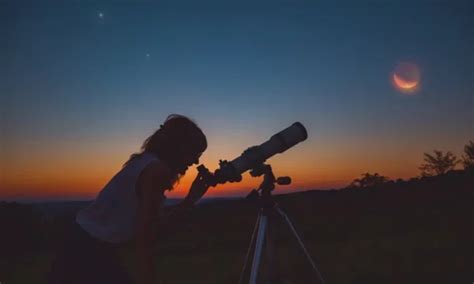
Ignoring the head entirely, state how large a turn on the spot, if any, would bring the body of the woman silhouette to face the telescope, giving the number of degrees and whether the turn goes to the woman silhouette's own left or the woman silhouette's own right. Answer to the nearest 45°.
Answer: approximately 45° to the woman silhouette's own left

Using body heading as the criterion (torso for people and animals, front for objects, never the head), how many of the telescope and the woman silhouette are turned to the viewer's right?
2

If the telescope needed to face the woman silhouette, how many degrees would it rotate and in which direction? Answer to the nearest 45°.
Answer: approximately 135° to its right

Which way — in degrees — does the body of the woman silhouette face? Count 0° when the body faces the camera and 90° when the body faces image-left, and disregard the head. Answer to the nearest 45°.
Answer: approximately 270°

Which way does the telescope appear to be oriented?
to the viewer's right
